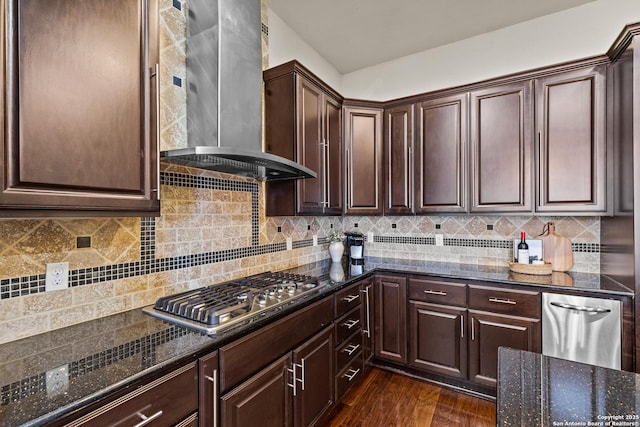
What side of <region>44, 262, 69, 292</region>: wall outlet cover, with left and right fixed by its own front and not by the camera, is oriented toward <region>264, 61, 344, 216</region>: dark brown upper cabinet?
left

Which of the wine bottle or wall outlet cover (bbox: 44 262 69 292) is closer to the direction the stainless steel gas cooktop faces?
the wine bottle

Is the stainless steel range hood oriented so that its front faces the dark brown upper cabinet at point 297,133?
no

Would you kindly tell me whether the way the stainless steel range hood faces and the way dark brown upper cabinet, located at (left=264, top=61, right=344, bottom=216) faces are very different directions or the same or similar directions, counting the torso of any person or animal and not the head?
same or similar directions

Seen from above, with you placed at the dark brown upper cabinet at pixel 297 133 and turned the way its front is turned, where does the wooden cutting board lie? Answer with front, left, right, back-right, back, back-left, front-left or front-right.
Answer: front-left

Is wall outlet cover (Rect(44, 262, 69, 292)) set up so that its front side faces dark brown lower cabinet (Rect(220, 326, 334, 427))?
no

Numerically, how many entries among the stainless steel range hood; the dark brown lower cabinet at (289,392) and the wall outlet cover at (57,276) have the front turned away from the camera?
0

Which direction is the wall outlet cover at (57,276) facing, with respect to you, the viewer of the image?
facing the viewer

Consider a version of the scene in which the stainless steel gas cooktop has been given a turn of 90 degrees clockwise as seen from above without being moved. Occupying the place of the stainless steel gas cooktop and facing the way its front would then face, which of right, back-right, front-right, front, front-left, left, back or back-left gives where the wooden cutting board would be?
back-left

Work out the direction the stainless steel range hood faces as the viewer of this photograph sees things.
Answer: facing the viewer and to the right of the viewer

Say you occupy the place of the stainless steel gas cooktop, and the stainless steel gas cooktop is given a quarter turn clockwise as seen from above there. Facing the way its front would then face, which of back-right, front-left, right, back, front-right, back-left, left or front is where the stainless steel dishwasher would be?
back-left

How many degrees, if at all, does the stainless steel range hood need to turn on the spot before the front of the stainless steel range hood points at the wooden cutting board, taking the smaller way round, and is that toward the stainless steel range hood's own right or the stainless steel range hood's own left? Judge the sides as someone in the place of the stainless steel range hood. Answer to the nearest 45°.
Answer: approximately 45° to the stainless steel range hood's own left

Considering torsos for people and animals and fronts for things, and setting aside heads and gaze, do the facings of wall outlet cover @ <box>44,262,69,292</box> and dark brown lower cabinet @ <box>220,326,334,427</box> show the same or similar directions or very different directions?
same or similar directions

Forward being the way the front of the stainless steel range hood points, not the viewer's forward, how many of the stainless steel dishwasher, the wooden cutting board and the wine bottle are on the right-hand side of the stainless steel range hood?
0
